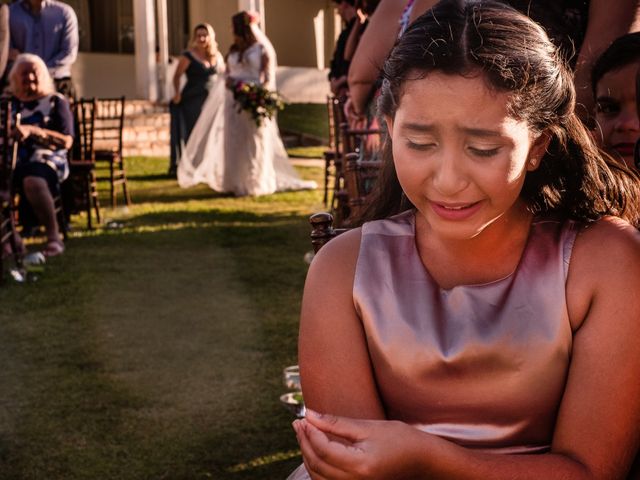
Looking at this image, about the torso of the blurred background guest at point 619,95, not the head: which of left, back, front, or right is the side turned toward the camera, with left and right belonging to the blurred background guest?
front

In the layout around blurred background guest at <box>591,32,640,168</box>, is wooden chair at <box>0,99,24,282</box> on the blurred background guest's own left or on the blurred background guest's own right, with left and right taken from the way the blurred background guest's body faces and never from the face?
on the blurred background guest's own right

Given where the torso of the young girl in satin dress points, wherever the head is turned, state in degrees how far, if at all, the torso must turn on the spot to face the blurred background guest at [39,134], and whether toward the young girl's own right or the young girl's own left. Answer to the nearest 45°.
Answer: approximately 135° to the young girl's own right

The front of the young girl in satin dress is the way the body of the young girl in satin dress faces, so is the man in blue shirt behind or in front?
behind

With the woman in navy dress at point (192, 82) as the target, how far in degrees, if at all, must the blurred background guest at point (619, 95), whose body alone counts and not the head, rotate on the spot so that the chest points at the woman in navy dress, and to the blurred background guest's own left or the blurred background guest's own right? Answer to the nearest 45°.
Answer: approximately 135° to the blurred background guest's own right

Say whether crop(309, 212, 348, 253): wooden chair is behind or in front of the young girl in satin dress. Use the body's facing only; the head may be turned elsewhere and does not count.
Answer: behind

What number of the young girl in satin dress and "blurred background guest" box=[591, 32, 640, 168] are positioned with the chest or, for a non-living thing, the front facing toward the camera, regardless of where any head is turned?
2

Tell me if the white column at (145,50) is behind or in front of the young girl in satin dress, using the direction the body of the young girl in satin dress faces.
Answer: behind
